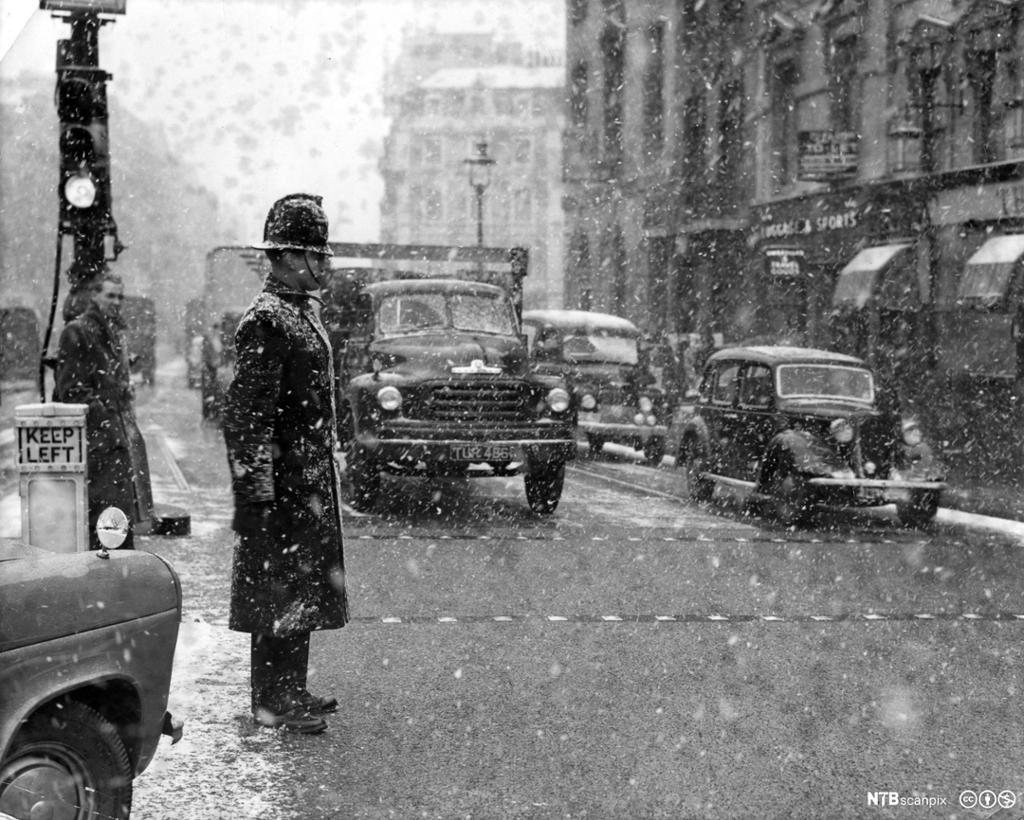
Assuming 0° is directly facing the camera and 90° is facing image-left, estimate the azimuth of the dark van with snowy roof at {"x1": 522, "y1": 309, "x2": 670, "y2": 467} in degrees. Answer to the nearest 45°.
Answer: approximately 315°

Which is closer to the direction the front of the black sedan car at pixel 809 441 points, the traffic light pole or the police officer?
the police officer

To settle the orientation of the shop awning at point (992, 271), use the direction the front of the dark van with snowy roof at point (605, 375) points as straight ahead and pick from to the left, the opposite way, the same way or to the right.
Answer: to the right

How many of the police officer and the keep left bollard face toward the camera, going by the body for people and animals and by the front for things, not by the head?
1

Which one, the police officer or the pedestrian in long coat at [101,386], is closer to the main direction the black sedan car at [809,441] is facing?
the police officer

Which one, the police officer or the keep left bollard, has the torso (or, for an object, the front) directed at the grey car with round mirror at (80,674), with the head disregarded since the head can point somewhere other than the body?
the keep left bollard

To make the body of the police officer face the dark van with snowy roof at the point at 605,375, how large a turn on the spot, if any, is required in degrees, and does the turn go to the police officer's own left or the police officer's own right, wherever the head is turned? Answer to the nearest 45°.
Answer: approximately 90° to the police officer's own left

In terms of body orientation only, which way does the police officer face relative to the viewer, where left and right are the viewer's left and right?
facing to the right of the viewer

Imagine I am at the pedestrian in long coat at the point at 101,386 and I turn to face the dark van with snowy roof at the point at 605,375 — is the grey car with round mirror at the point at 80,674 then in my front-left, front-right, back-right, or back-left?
back-right

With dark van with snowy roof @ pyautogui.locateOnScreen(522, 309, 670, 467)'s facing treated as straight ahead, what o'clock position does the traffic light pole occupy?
The traffic light pole is roughly at 2 o'clock from the dark van with snowy roof.

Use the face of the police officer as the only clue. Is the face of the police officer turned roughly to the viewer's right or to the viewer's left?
to the viewer's right

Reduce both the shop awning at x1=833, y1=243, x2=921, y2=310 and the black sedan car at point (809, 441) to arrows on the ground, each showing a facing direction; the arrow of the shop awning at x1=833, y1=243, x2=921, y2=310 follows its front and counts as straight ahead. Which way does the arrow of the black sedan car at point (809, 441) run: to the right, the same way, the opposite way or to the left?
to the left
